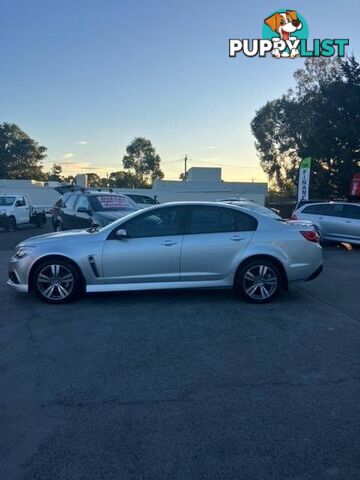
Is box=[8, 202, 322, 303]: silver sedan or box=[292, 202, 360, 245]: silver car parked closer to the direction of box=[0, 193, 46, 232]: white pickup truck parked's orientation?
the silver sedan

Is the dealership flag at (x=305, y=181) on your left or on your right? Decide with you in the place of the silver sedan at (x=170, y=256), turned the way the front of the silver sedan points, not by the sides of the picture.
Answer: on your right

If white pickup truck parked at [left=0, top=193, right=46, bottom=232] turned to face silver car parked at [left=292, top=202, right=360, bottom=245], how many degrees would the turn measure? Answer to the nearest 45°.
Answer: approximately 90° to its left

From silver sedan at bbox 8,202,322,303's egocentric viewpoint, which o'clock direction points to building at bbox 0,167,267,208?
The building is roughly at 3 o'clock from the silver sedan.

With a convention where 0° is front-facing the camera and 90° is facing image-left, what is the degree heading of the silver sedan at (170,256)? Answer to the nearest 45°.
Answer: approximately 90°

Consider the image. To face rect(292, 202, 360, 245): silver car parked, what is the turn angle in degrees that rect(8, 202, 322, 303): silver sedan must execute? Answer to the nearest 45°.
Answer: approximately 135° to its right

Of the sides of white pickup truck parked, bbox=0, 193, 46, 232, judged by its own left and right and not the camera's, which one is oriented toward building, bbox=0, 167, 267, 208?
back

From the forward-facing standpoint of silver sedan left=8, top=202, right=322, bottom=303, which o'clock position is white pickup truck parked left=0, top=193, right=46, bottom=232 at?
The white pickup truck parked is roughly at 2 o'clock from the silver sedan.

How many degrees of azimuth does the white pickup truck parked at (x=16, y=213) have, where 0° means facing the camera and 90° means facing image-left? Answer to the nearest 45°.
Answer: approximately 45°
